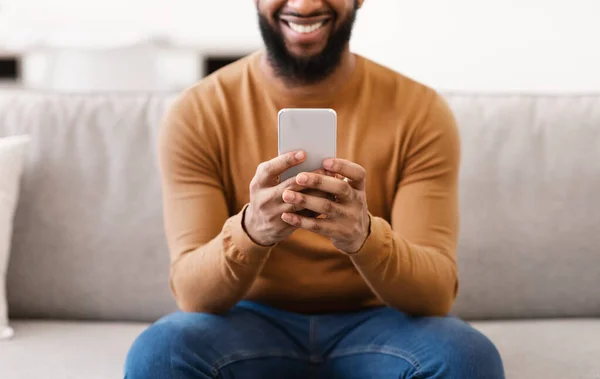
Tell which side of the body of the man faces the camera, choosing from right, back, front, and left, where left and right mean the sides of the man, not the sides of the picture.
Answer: front

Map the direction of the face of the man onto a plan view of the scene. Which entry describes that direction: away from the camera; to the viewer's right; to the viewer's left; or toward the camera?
toward the camera

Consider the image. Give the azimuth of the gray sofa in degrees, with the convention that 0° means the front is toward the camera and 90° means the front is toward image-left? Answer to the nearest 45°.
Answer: approximately 0°

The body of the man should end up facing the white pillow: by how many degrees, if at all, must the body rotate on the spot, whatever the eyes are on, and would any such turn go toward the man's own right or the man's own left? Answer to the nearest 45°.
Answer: approximately 90° to the man's own right
